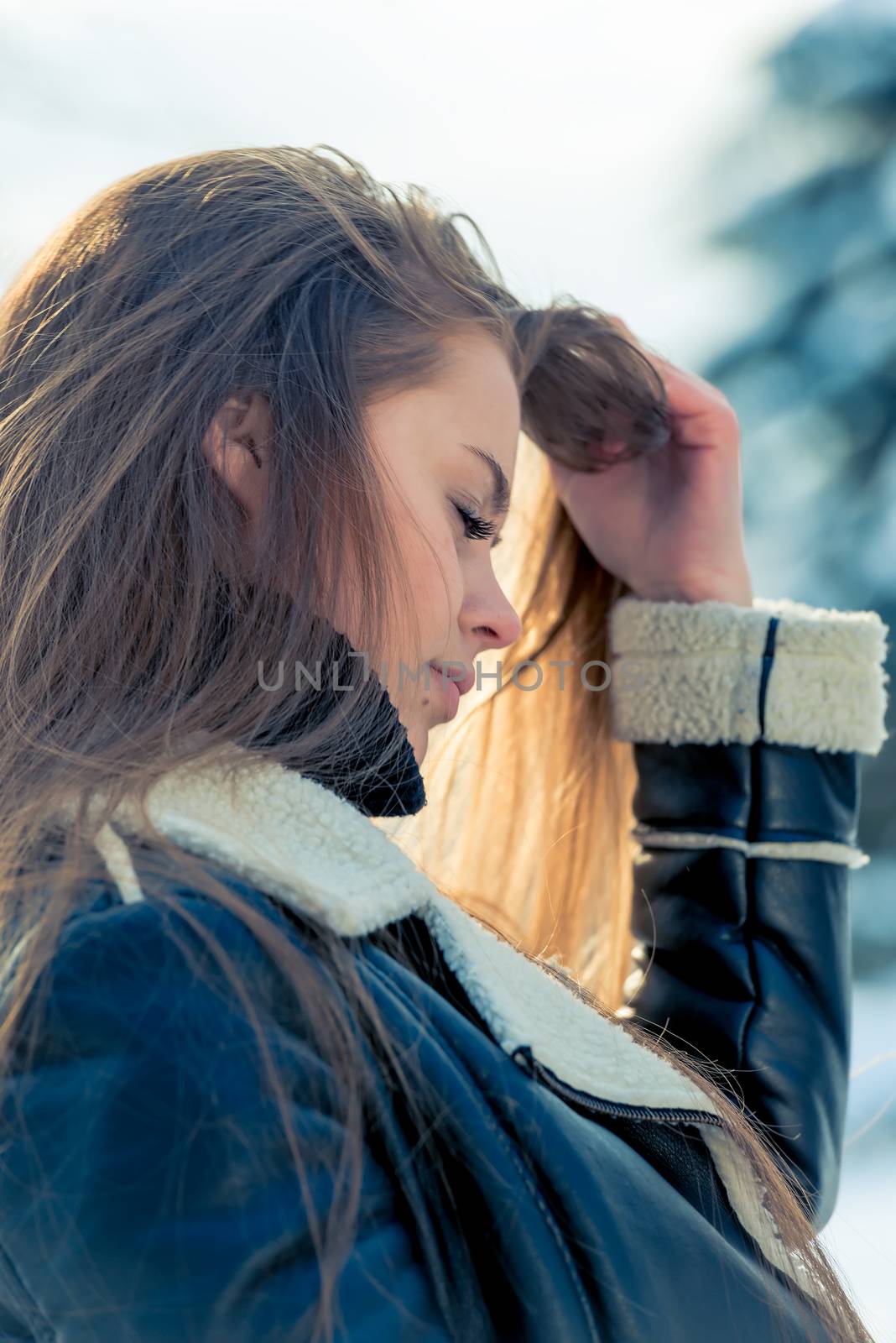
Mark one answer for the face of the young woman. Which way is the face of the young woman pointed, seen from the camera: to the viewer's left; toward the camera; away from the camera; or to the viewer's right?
to the viewer's right

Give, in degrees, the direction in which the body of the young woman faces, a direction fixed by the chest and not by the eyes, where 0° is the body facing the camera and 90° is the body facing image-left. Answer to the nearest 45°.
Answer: approximately 270°
